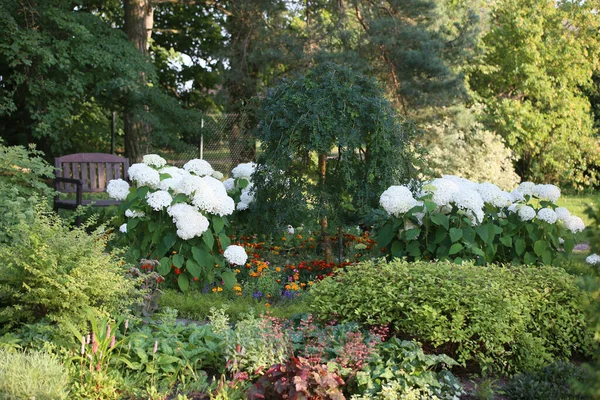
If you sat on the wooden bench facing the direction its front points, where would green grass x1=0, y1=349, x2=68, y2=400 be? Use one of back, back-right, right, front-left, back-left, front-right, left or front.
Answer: front-right

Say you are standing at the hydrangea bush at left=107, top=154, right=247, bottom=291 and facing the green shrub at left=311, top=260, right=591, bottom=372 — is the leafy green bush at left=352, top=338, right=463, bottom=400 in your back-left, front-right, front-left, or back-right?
front-right

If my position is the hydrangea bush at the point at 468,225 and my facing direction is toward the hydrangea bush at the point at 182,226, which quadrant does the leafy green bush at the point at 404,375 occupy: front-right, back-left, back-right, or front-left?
front-left

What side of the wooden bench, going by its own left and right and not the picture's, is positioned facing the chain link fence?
left

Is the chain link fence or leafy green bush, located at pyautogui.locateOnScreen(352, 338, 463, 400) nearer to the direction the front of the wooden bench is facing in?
the leafy green bush

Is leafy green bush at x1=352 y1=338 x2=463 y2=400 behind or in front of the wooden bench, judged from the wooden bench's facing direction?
in front

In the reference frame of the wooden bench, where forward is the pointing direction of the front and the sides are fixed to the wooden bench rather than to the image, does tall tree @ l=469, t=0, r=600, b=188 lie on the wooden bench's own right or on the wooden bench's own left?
on the wooden bench's own left

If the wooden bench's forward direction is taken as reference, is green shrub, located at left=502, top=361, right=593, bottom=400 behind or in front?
in front

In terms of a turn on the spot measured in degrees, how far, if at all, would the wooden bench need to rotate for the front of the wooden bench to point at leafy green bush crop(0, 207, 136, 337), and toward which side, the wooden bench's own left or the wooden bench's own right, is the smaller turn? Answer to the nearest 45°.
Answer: approximately 45° to the wooden bench's own right

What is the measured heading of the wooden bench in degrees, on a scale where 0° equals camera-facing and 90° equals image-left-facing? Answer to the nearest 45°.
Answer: approximately 315°
